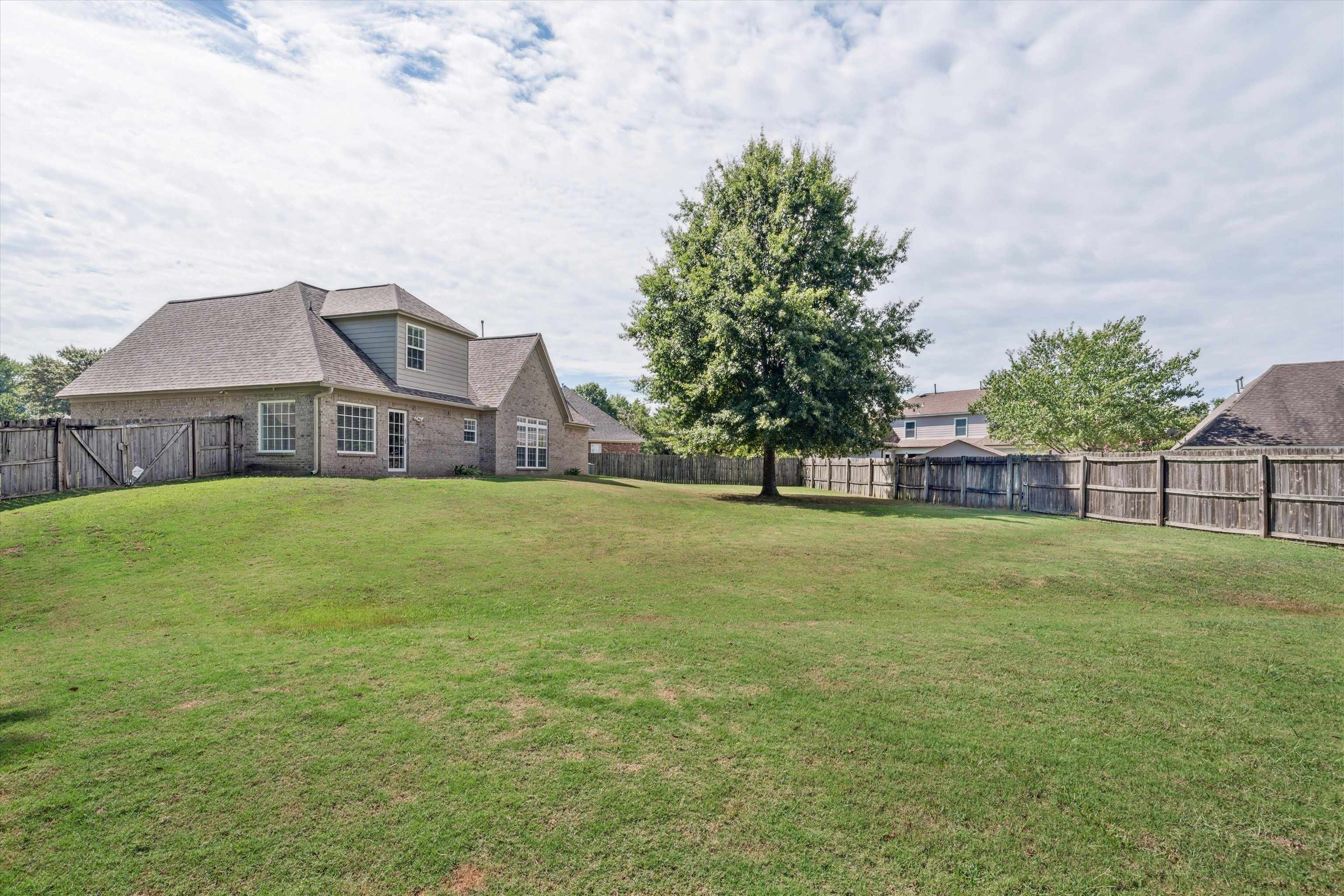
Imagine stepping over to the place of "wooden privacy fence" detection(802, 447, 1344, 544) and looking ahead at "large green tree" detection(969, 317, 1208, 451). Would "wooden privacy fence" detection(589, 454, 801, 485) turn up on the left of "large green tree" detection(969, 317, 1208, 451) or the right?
left

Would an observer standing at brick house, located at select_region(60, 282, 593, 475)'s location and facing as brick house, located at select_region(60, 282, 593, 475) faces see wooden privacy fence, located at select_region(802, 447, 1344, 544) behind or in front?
behind

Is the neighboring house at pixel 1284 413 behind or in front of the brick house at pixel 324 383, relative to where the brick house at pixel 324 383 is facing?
behind

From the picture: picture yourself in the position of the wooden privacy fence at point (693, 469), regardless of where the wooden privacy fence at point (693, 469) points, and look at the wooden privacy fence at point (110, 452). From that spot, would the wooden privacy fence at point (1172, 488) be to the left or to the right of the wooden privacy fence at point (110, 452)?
left

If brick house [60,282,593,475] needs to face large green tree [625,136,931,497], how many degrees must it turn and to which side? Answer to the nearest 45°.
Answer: approximately 135° to its right

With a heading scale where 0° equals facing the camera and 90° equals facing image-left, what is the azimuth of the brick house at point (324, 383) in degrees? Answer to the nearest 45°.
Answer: approximately 135°

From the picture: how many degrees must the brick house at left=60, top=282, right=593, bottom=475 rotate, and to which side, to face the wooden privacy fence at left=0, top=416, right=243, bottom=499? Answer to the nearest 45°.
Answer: approximately 90° to its left

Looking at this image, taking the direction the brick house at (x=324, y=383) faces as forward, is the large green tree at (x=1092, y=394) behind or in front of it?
behind
